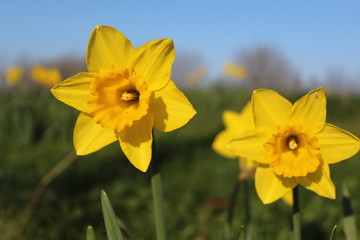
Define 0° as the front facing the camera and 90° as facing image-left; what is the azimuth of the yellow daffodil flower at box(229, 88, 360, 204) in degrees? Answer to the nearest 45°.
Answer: approximately 0°

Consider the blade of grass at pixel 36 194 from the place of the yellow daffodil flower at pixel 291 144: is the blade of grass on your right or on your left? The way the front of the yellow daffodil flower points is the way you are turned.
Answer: on your right

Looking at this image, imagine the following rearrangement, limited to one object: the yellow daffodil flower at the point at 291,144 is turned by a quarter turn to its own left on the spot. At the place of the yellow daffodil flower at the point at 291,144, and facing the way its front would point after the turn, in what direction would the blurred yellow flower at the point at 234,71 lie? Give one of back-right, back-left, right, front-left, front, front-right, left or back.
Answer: left

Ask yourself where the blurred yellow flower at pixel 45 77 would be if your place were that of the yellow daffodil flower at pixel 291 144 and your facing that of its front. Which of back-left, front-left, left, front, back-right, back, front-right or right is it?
back-right

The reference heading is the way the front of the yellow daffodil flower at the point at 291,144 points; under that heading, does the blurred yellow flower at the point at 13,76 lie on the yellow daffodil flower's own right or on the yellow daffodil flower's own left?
on the yellow daffodil flower's own right

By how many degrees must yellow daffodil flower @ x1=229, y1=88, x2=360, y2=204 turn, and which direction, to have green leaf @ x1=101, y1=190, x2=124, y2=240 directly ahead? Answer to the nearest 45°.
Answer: approximately 45° to its right
